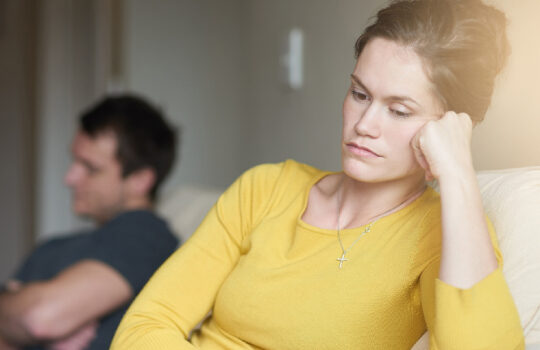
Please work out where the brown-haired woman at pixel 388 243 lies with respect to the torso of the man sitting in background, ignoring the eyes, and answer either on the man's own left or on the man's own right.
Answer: on the man's own left

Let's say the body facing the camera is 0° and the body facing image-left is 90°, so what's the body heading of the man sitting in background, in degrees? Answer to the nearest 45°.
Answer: approximately 90°

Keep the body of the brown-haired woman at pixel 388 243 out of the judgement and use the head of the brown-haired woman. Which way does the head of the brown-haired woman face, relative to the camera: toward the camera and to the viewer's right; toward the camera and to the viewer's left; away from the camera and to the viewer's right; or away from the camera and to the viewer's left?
toward the camera and to the viewer's left

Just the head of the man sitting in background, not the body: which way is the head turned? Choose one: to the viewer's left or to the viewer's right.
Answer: to the viewer's left
